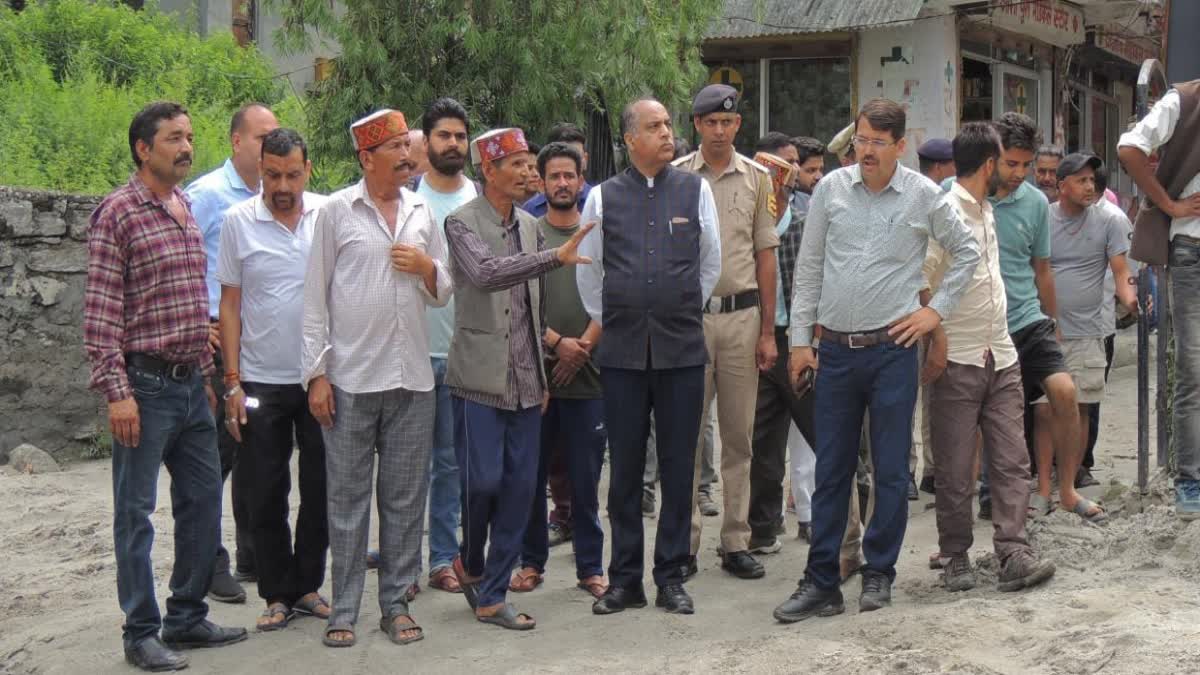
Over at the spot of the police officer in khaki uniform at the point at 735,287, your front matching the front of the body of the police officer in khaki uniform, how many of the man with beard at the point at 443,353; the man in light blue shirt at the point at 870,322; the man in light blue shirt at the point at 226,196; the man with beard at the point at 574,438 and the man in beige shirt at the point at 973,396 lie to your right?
3

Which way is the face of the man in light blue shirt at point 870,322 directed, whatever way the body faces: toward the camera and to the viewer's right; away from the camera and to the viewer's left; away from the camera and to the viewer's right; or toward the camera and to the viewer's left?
toward the camera and to the viewer's left

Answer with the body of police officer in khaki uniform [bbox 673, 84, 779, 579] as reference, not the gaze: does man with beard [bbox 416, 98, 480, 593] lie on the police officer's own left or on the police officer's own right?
on the police officer's own right

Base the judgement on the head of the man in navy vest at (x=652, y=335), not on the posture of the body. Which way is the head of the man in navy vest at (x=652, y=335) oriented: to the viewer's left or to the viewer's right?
to the viewer's right

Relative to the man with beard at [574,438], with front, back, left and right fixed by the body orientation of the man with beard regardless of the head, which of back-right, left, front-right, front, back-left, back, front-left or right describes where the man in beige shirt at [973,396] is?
left
